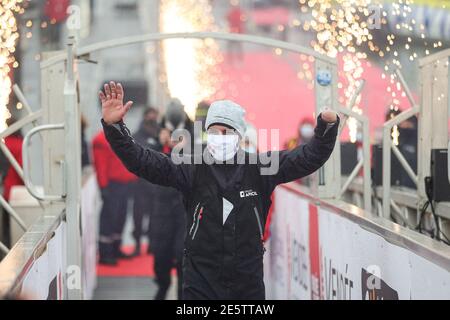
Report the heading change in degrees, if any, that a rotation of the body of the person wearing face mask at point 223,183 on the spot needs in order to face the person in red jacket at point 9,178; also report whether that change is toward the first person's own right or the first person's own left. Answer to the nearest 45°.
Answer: approximately 135° to the first person's own right

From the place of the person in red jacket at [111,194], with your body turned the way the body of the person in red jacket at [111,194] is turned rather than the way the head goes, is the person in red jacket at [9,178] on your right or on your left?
on your right

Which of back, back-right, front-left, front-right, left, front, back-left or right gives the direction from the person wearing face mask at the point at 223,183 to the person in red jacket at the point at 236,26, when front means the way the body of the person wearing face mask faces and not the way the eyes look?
back

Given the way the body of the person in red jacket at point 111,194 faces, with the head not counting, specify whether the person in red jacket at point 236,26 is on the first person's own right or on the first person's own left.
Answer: on the first person's own left
